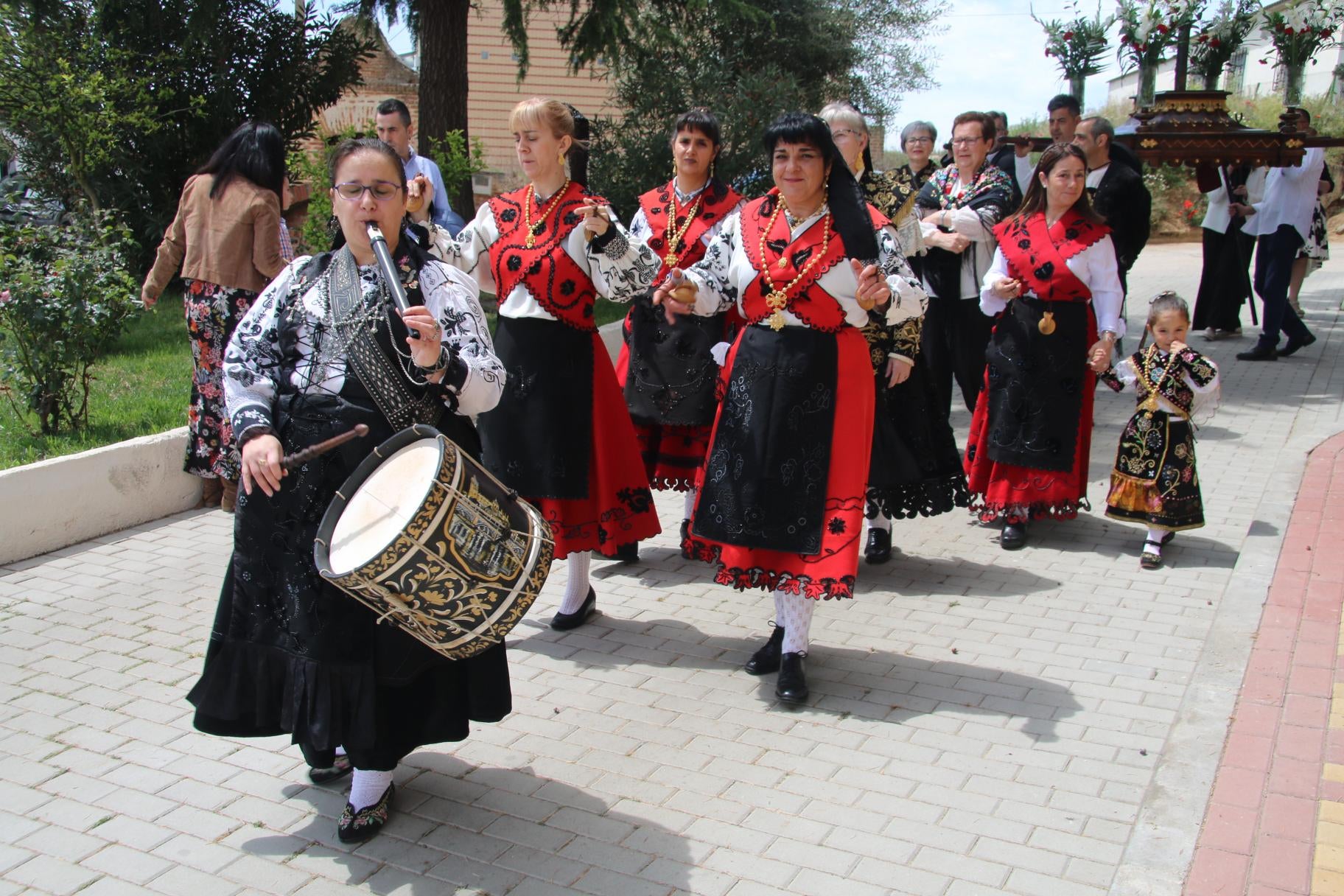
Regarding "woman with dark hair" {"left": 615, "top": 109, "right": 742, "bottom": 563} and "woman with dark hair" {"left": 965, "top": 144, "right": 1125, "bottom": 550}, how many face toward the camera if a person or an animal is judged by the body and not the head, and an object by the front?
2

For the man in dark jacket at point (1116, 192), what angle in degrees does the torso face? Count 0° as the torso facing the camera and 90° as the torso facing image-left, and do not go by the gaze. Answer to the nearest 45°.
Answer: approximately 45°

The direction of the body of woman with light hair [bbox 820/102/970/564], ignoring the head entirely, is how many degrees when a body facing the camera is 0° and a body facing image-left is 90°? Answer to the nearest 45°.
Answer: approximately 45°

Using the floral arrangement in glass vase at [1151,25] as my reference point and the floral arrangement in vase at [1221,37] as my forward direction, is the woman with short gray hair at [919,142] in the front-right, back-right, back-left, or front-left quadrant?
back-right

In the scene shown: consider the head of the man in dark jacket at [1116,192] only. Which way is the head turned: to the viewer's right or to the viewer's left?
to the viewer's left

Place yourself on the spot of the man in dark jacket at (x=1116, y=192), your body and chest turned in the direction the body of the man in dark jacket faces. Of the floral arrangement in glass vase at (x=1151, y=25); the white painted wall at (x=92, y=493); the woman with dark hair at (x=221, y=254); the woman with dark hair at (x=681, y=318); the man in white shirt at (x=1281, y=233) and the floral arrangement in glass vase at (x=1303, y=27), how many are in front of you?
3

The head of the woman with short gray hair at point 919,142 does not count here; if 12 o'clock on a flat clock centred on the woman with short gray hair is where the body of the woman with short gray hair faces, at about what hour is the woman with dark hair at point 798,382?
The woman with dark hair is roughly at 12 o'clock from the woman with short gray hair.

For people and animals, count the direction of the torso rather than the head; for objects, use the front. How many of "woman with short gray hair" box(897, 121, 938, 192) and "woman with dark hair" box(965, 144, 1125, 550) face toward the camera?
2
